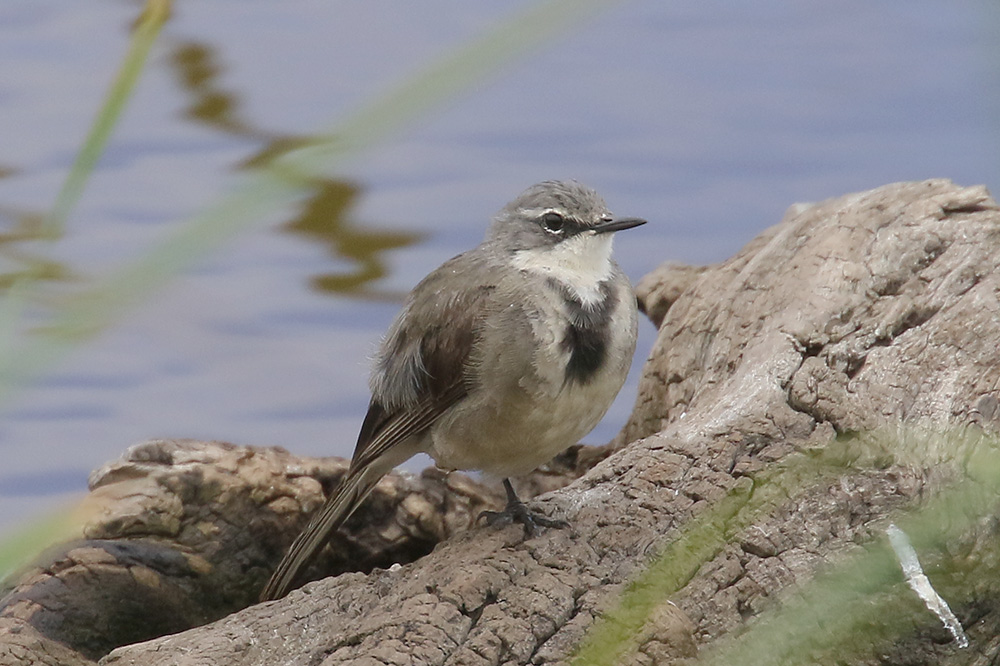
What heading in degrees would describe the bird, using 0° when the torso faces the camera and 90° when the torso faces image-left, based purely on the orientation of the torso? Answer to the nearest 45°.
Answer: approximately 315°

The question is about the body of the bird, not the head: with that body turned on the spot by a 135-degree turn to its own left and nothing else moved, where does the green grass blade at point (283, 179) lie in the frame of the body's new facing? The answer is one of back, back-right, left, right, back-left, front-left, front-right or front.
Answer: back
